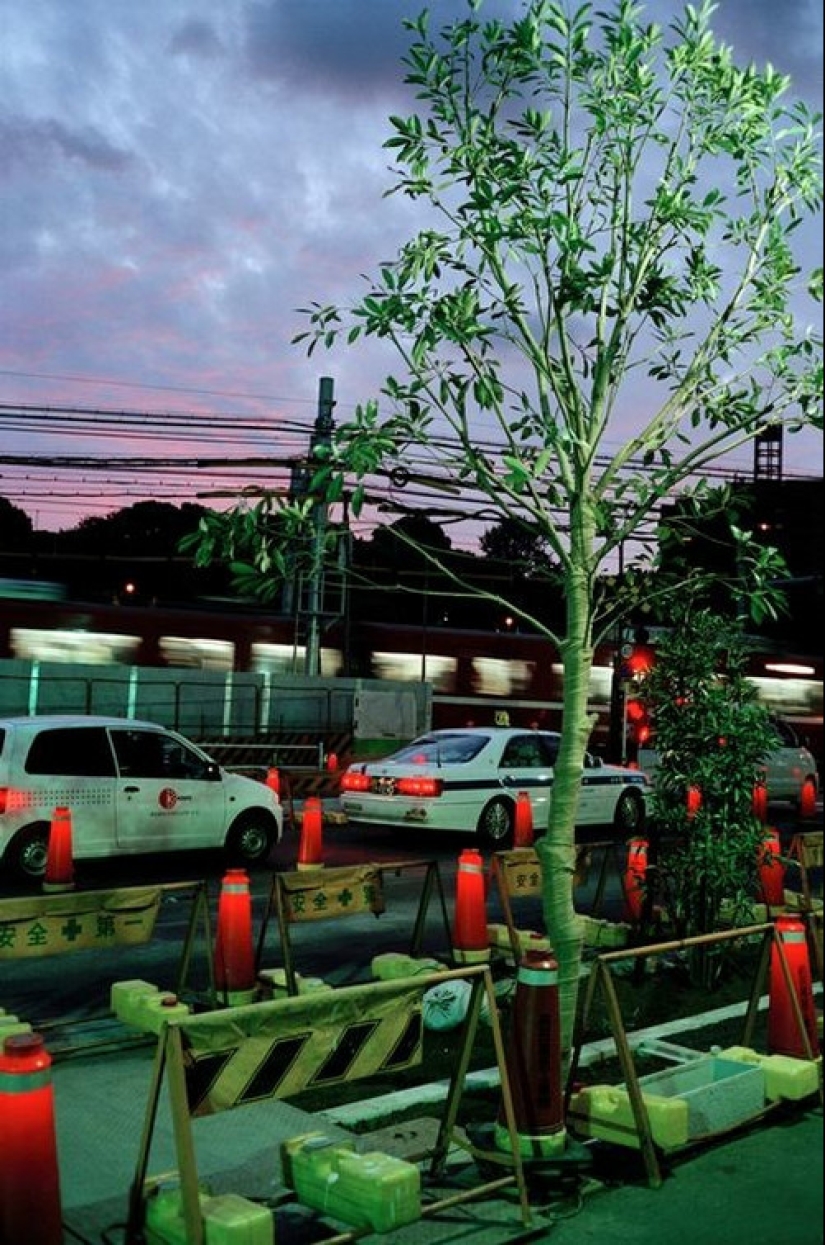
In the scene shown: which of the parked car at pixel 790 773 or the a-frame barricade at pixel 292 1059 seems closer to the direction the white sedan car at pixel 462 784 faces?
the parked car

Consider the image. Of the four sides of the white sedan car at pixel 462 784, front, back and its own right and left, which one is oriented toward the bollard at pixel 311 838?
back

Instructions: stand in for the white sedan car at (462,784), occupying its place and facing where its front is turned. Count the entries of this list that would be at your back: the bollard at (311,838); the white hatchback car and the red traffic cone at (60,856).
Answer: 3

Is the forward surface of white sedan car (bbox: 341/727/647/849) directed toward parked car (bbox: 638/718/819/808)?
yes

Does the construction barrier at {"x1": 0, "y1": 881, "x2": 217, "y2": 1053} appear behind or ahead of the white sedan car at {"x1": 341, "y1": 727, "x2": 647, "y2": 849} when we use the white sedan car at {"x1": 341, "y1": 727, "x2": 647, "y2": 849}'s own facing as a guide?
behind

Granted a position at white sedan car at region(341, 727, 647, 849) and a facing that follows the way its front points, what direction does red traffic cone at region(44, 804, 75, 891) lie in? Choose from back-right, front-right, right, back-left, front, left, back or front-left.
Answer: back

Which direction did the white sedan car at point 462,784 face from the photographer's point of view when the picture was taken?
facing away from the viewer and to the right of the viewer

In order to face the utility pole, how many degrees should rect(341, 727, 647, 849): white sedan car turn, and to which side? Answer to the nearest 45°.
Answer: approximately 45° to its left

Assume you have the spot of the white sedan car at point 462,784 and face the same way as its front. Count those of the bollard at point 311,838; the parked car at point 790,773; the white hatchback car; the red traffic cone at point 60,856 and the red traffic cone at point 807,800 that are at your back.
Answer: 3

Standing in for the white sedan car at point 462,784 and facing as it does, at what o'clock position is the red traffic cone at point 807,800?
The red traffic cone is roughly at 12 o'clock from the white sedan car.

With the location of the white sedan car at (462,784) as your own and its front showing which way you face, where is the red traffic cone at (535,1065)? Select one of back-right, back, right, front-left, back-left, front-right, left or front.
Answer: back-right

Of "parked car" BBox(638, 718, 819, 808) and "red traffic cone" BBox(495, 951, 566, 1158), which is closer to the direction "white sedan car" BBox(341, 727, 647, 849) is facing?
the parked car

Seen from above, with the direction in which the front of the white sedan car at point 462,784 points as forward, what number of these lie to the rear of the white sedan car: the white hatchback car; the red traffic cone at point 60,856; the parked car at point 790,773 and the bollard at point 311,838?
3

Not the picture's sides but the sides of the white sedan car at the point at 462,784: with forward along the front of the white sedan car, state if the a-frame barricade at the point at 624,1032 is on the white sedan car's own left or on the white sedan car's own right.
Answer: on the white sedan car's own right

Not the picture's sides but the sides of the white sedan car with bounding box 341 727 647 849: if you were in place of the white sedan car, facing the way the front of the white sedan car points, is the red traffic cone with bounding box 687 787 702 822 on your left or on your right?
on your right
